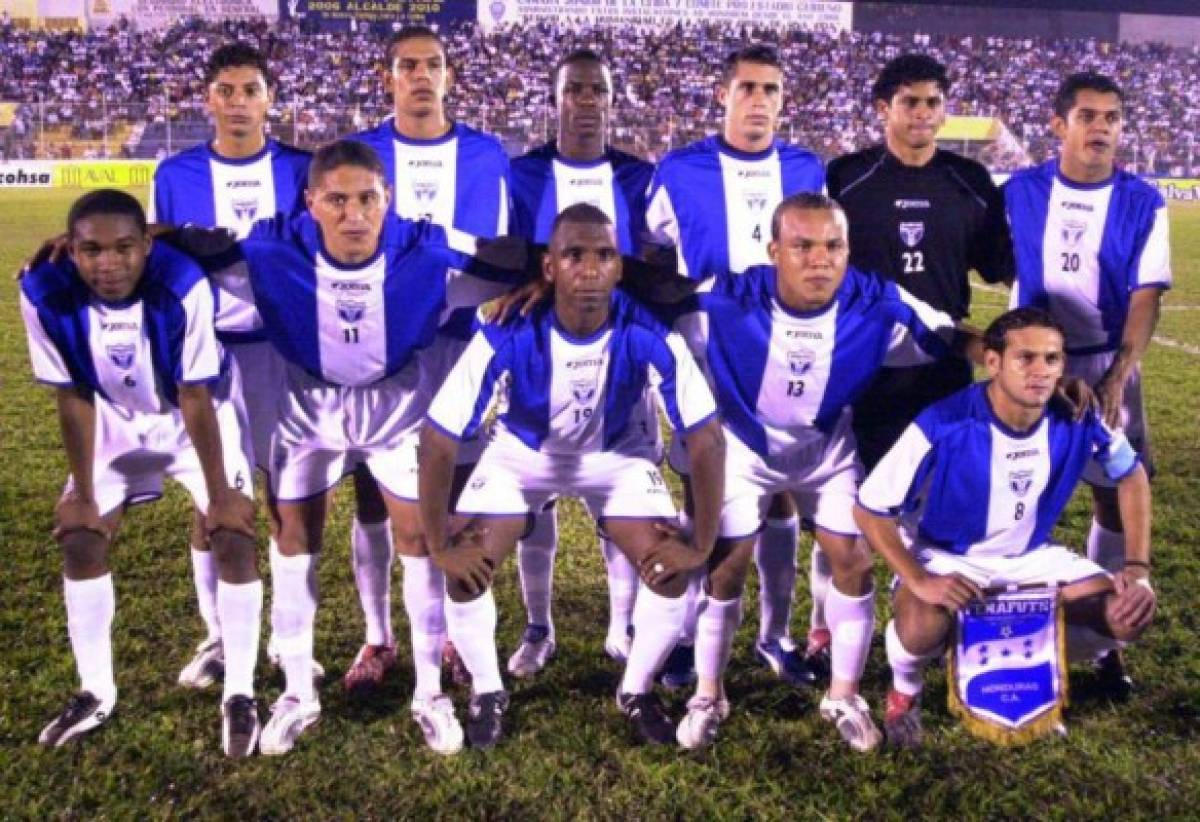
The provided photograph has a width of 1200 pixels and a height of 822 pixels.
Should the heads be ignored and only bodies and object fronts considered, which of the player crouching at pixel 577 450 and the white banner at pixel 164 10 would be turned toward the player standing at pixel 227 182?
the white banner

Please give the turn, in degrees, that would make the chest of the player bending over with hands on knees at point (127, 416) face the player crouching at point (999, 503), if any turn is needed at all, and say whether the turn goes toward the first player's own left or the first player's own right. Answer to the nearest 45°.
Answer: approximately 90° to the first player's own left

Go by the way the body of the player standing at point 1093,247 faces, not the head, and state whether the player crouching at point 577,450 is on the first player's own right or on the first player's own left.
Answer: on the first player's own right

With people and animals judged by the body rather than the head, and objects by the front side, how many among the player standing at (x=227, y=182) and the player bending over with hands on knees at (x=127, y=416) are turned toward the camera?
2

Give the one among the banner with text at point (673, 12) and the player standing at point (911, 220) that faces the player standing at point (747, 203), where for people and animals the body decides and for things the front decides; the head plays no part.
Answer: the banner with text

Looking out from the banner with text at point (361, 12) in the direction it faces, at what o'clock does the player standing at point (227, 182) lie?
The player standing is roughly at 12 o'clock from the banner with text.

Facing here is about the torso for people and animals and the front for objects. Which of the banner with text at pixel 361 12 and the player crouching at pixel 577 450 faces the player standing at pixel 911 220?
the banner with text

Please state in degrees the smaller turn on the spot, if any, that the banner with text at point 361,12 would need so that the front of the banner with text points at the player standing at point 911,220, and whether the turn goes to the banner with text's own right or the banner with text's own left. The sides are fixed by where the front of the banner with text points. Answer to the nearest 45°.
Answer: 0° — it already faces them
